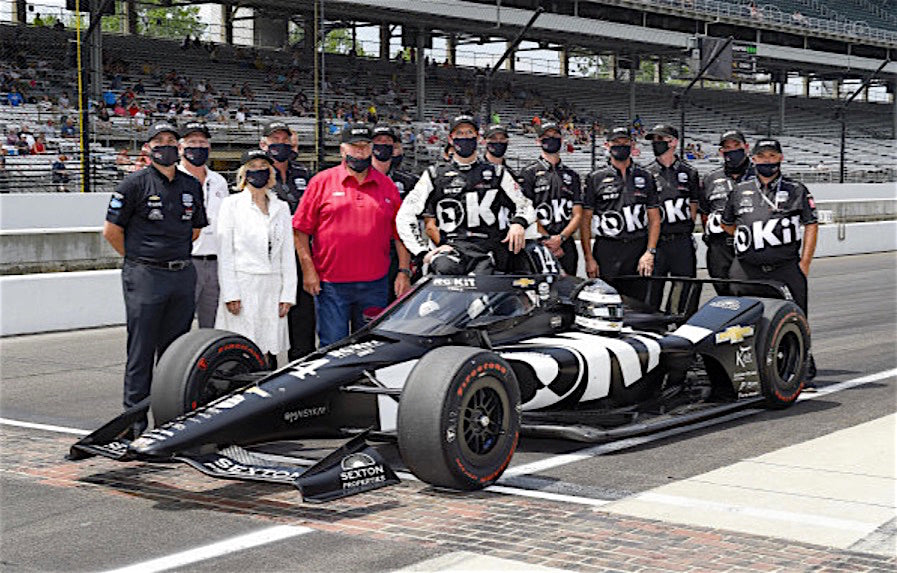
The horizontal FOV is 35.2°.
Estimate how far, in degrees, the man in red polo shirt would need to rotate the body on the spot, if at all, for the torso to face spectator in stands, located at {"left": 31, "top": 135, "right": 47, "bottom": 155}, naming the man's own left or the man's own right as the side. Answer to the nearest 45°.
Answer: approximately 180°

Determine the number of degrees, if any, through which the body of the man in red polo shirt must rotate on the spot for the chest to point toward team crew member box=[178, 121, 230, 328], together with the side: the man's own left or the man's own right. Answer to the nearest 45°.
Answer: approximately 90° to the man's own right

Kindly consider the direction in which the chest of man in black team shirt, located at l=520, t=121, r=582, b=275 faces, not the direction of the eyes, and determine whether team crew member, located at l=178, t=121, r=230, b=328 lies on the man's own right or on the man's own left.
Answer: on the man's own right

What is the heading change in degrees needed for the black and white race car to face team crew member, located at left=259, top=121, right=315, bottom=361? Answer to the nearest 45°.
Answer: approximately 90° to its right

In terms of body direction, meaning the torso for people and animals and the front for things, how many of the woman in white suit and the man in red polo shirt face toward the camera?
2

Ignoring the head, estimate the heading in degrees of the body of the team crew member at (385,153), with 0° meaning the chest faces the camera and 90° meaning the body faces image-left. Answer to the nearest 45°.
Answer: approximately 0°

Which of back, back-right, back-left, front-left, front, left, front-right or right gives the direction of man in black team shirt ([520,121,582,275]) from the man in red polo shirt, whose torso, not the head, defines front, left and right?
back-left
